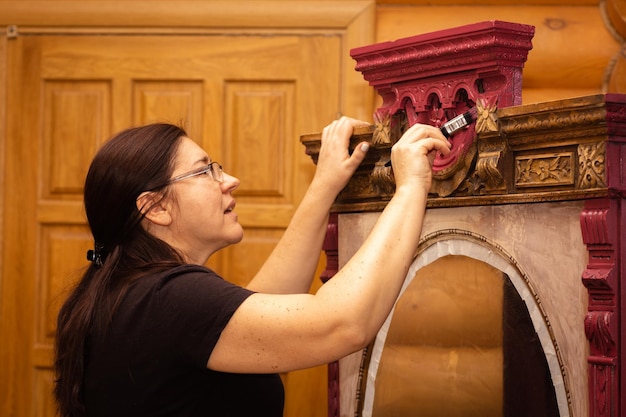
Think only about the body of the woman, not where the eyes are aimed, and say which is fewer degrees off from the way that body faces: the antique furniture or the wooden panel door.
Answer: the antique furniture

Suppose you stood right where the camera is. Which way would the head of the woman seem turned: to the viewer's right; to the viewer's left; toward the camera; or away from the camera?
to the viewer's right

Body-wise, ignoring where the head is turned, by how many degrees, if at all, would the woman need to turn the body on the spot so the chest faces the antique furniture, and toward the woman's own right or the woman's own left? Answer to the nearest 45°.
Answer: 0° — they already face it

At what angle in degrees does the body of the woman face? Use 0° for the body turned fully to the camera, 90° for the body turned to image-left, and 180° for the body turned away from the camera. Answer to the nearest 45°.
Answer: approximately 270°
